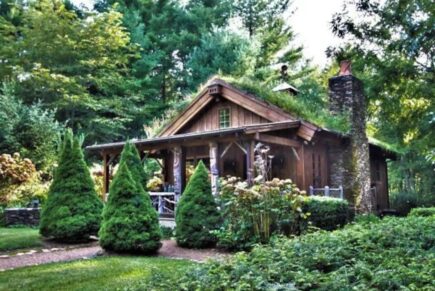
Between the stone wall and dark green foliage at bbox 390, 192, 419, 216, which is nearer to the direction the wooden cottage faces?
the stone wall

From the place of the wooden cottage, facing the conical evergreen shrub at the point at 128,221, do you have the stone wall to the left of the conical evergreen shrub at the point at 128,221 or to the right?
right

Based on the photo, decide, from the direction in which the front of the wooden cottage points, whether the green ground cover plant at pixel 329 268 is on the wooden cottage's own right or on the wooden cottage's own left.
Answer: on the wooden cottage's own left

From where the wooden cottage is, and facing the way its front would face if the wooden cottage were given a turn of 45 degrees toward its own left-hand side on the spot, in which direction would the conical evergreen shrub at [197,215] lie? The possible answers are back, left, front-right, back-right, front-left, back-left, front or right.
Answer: front

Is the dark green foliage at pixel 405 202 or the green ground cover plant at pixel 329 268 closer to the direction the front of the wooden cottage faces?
the green ground cover plant

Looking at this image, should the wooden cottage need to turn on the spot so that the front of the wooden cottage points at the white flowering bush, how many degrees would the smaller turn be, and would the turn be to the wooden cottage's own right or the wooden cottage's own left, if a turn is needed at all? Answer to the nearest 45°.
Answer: approximately 45° to the wooden cottage's own left

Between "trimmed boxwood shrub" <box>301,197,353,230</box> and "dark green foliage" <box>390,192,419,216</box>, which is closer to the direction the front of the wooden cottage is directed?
the trimmed boxwood shrub

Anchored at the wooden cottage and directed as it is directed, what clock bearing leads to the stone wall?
The stone wall is roughly at 1 o'clock from the wooden cottage.

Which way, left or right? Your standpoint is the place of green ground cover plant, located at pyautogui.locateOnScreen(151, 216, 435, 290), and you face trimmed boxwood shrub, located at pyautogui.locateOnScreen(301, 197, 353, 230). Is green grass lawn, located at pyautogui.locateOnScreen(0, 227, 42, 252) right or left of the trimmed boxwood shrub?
left

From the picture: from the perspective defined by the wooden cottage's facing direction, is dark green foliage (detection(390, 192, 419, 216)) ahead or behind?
behind

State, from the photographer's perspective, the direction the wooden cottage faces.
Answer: facing the viewer and to the left of the viewer

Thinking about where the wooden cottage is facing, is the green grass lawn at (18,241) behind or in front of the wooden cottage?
in front

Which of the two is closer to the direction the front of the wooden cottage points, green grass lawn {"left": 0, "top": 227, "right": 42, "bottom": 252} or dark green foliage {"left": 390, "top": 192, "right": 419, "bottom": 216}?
the green grass lawn

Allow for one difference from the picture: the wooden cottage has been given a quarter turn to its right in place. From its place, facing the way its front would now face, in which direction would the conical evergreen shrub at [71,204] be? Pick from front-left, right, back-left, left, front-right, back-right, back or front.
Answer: left
